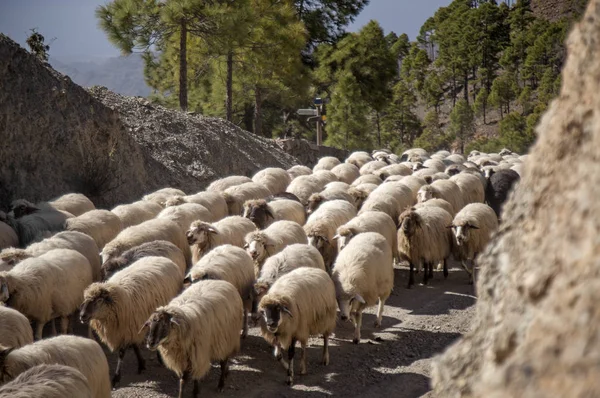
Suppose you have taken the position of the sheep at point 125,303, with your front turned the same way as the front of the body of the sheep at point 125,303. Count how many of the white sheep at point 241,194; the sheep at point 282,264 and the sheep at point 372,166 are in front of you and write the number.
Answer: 0

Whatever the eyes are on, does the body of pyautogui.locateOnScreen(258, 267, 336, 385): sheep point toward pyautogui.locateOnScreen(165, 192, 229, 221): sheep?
no

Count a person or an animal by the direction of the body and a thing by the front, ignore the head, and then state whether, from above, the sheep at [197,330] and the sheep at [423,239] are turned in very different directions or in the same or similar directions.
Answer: same or similar directions

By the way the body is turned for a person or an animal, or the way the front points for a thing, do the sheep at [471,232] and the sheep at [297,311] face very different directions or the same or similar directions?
same or similar directions

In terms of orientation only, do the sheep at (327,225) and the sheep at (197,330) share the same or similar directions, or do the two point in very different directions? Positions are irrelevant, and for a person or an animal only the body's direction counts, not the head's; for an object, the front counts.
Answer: same or similar directions

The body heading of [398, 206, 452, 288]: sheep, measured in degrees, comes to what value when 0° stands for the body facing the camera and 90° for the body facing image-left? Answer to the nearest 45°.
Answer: approximately 45°

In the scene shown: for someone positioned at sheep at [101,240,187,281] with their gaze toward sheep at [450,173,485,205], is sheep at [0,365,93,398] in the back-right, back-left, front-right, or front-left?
back-right

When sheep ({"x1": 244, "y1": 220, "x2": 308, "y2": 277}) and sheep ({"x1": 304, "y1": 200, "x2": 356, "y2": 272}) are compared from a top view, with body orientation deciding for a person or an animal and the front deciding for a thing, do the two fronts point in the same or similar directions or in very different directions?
same or similar directions

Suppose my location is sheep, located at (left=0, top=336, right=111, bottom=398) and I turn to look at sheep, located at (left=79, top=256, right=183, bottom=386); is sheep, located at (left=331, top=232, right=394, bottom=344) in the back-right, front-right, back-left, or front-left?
front-right

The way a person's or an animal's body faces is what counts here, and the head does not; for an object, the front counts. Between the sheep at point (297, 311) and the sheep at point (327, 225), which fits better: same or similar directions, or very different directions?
same or similar directions

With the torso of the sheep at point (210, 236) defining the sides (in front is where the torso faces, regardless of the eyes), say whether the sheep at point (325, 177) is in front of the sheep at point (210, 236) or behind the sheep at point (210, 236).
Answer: behind

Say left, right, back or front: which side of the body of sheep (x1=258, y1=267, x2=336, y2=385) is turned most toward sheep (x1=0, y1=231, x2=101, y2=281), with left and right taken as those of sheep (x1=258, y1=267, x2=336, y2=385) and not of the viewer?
right

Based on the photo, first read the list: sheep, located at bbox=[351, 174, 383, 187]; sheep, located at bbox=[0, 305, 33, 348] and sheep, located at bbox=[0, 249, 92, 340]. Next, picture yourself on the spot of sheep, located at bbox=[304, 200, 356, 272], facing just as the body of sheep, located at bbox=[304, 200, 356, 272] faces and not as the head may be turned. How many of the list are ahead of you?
2

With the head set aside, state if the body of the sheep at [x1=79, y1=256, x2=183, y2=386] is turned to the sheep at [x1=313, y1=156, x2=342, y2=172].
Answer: no

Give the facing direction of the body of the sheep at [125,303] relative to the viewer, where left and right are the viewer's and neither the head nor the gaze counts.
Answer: facing the viewer and to the left of the viewer
